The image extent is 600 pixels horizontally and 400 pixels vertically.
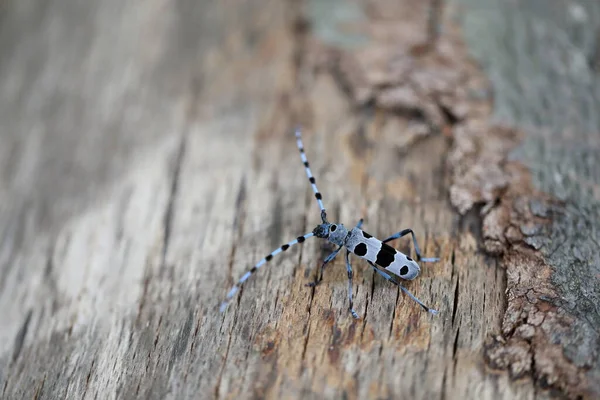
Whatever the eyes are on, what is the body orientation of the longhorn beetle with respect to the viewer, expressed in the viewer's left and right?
facing away from the viewer and to the left of the viewer
